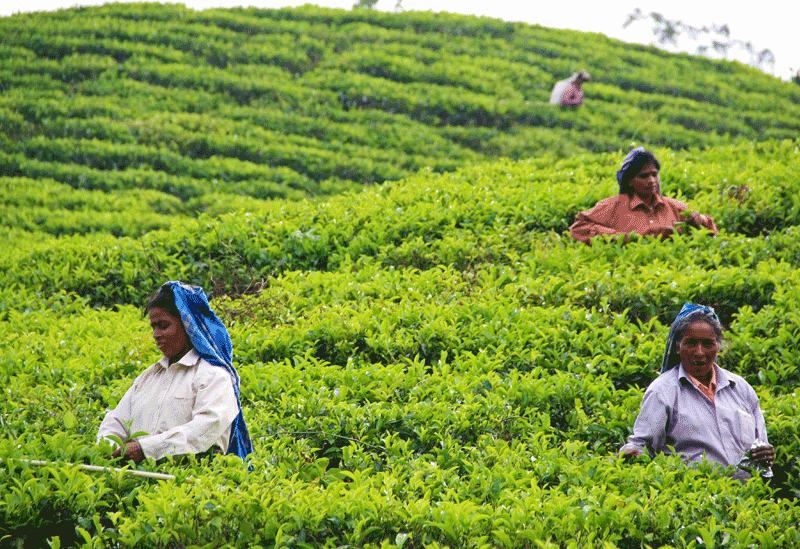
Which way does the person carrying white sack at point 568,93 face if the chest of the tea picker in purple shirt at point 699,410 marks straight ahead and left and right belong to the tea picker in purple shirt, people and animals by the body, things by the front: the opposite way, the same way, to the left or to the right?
to the left

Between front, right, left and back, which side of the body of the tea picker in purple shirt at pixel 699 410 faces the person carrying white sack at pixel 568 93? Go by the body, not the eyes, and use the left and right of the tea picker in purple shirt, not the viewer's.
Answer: back

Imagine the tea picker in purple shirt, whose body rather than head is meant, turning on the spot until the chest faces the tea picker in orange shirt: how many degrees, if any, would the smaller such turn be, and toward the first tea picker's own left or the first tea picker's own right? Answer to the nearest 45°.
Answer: approximately 180°

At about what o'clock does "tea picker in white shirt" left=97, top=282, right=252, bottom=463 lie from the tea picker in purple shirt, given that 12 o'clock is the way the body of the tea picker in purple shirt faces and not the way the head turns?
The tea picker in white shirt is roughly at 2 o'clock from the tea picker in purple shirt.

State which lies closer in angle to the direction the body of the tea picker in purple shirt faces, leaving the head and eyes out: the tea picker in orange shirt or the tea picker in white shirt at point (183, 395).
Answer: the tea picker in white shirt

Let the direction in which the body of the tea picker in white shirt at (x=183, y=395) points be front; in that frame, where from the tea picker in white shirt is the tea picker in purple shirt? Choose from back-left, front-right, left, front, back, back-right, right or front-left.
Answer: back-left

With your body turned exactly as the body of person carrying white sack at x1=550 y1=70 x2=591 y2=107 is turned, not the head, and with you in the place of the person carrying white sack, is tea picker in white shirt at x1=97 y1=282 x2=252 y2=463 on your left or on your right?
on your right

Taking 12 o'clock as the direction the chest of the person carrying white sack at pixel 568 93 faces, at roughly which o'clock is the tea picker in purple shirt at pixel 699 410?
The tea picker in purple shirt is roughly at 3 o'clock from the person carrying white sack.

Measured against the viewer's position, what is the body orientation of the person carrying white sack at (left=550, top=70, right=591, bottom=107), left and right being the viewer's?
facing to the right of the viewer
